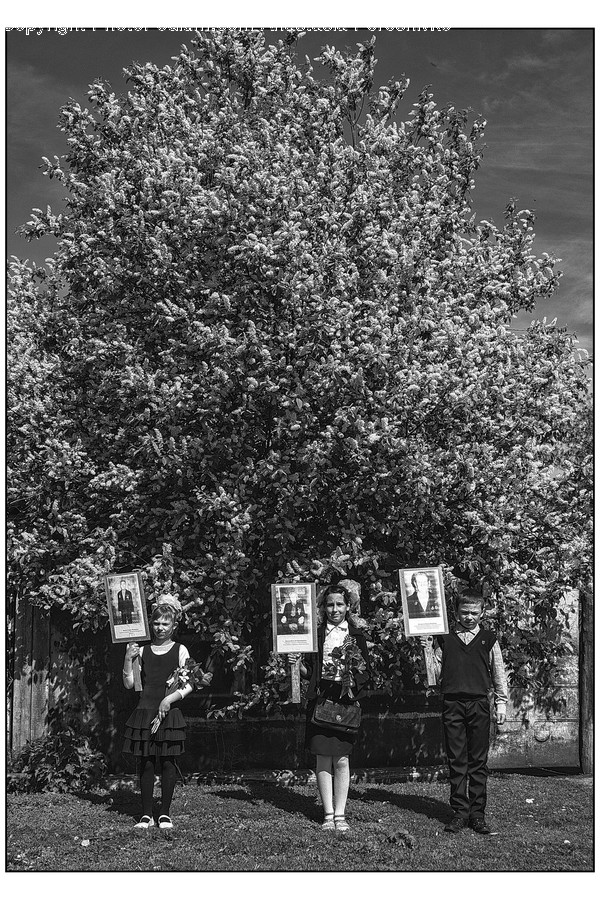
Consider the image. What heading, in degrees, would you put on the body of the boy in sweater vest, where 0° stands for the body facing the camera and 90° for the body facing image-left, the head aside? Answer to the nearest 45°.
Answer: approximately 0°

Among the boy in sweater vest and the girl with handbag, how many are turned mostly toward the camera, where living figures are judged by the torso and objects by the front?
2

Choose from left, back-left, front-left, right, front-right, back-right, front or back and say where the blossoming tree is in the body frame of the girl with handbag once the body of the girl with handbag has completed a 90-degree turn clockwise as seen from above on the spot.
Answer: right

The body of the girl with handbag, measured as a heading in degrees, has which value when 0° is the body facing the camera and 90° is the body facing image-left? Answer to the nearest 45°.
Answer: approximately 0°
